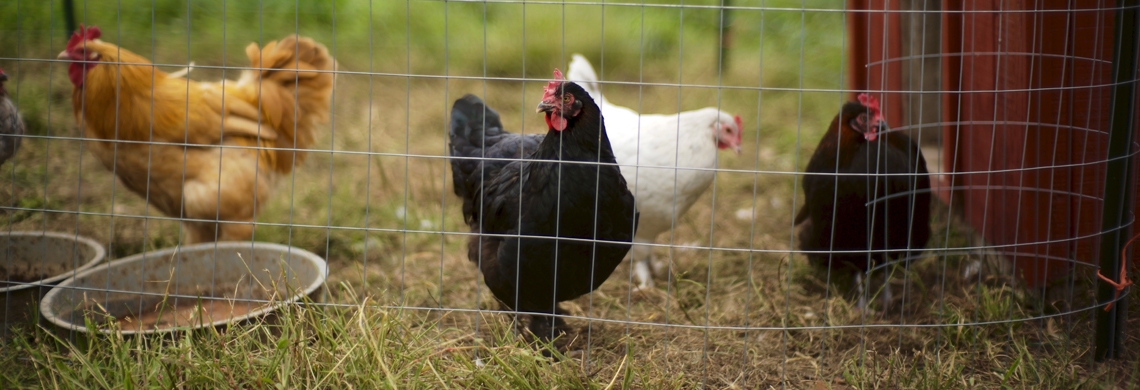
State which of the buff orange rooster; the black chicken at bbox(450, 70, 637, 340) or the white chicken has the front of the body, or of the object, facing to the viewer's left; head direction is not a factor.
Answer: the buff orange rooster

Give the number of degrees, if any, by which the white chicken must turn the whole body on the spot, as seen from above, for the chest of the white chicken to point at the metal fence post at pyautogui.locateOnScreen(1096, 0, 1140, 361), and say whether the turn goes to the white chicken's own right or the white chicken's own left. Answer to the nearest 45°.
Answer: approximately 45° to the white chicken's own right

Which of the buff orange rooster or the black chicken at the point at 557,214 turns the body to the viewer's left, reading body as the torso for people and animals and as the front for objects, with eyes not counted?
the buff orange rooster

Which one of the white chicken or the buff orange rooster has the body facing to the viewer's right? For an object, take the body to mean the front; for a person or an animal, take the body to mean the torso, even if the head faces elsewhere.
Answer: the white chicken

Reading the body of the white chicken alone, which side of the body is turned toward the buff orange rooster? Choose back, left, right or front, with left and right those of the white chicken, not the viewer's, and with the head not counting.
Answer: back

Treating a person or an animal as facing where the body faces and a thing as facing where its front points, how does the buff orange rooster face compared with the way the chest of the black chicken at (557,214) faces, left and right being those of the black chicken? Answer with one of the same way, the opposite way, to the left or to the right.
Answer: to the right

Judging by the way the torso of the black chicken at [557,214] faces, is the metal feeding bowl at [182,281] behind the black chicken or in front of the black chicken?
behind

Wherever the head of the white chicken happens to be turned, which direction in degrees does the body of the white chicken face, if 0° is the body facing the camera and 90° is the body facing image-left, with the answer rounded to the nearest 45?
approximately 270°

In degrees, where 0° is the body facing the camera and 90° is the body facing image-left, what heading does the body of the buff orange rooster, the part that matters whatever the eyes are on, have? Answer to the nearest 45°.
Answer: approximately 90°

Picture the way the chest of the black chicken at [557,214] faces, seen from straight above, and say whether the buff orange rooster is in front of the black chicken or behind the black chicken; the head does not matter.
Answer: behind

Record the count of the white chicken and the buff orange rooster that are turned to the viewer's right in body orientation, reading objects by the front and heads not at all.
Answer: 1

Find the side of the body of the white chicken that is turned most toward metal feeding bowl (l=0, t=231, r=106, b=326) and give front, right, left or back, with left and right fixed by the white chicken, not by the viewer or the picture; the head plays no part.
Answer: back

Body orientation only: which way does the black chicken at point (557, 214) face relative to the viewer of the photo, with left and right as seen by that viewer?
facing the viewer and to the right of the viewer

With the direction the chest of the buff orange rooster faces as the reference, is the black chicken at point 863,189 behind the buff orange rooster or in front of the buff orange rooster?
behind
